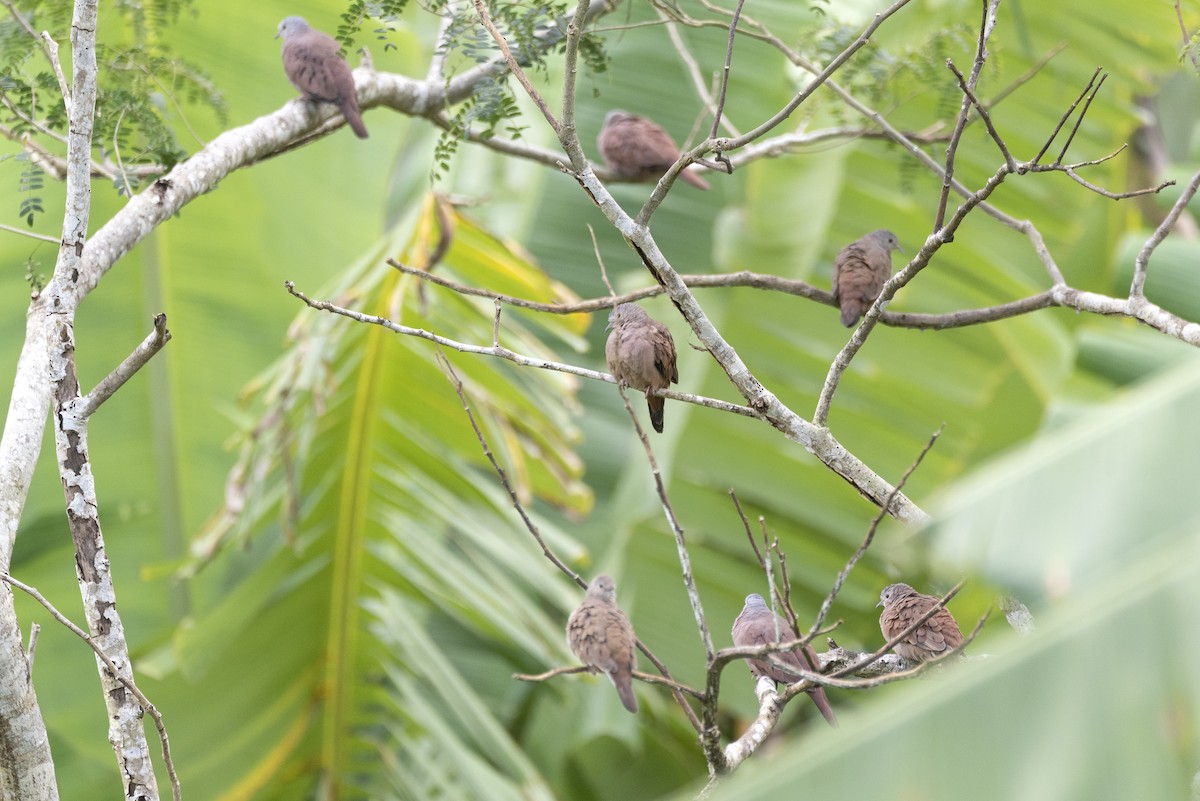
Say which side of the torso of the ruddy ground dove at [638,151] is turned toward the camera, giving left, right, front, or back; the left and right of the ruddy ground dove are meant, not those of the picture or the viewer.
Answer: left

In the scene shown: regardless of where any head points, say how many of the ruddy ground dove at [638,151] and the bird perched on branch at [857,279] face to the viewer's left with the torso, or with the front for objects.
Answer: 1

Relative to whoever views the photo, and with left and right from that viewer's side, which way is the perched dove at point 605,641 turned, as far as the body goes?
facing away from the viewer and to the left of the viewer

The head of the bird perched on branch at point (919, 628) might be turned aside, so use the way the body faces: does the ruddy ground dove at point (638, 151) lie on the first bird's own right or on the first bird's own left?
on the first bird's own right

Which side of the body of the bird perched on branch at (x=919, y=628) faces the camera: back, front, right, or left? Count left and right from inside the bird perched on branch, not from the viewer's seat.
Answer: left

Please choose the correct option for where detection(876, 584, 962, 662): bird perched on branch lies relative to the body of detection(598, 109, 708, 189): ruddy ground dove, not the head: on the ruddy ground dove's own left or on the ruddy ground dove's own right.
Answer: on the ruddy ground dove's own left

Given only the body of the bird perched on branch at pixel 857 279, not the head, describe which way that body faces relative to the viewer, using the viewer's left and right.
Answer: facing away from the viewer and to the right of the viewer

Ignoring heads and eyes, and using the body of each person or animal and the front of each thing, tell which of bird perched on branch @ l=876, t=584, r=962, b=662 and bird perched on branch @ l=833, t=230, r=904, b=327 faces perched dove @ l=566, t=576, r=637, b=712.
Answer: bird perched on branch @ l=876, t=584, r=962, b=662

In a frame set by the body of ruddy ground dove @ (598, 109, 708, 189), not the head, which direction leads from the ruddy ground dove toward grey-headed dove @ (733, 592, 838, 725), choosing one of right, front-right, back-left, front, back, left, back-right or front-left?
left

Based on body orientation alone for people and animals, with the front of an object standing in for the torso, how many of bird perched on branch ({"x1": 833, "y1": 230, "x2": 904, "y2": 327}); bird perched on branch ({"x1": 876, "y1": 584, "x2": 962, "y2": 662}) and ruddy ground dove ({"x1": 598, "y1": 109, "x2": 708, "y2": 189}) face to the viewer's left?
2

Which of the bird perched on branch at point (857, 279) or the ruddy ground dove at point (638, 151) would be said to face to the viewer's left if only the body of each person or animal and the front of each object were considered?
the ruddy ground dove

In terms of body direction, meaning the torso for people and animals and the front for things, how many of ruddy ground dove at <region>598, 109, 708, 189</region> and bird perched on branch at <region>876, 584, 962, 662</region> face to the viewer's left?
2
